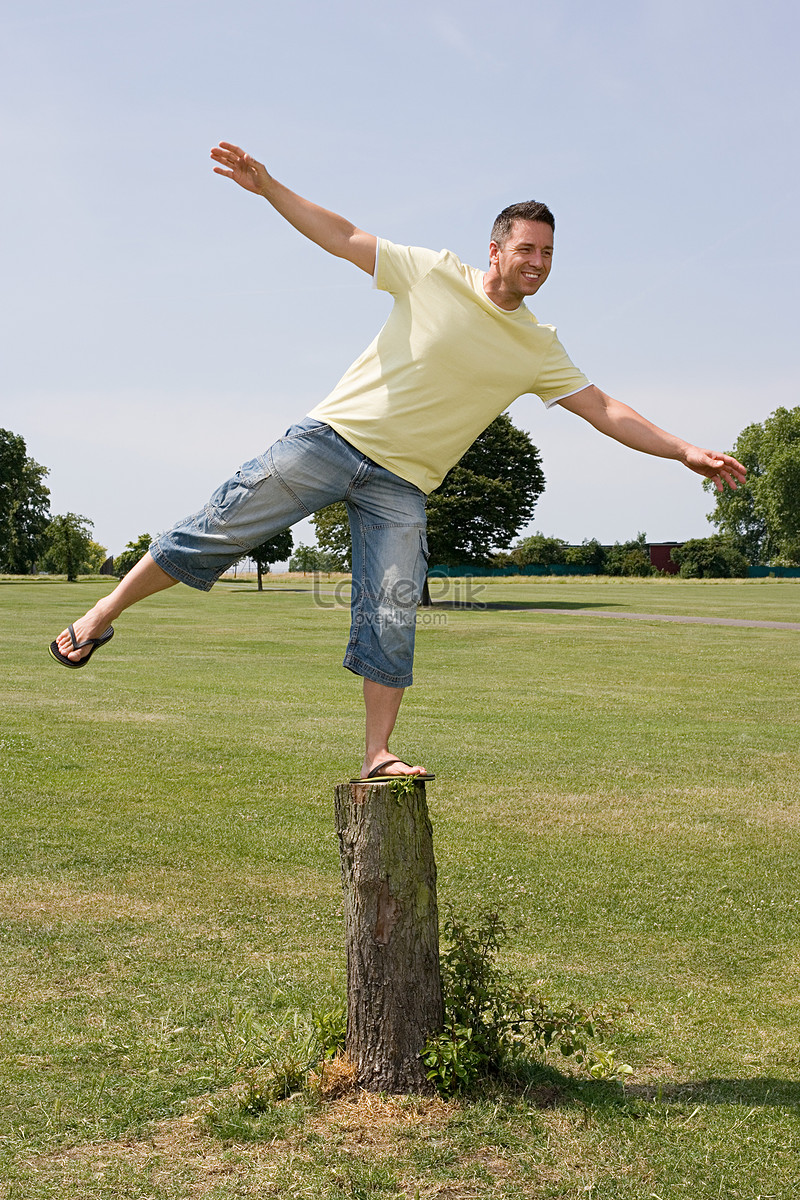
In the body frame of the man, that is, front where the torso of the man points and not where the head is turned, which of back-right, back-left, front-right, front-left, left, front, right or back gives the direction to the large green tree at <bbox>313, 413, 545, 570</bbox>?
back

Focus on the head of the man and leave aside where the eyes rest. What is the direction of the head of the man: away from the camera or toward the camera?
toward the camera

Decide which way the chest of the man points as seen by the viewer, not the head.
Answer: toward the camera
